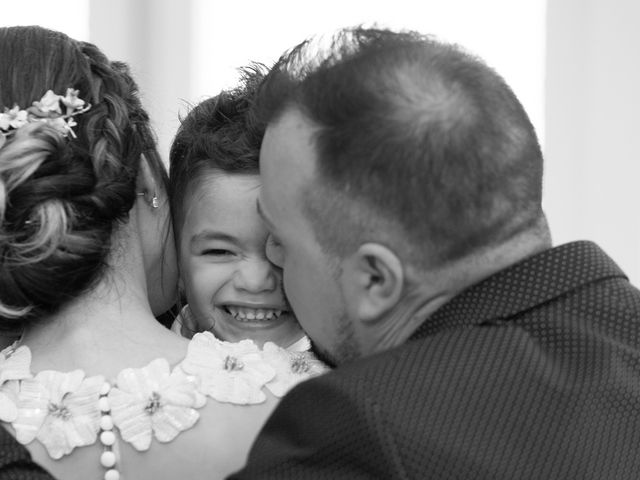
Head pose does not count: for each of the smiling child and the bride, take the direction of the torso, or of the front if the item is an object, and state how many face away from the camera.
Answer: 1

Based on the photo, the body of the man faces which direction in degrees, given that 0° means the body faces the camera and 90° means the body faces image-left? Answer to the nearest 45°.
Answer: approximately 135°

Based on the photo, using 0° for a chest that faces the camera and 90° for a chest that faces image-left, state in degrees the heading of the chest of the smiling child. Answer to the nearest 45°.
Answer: approximately 0°

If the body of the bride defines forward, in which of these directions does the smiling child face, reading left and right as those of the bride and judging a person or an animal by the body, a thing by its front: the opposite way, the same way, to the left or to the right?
the opposite way

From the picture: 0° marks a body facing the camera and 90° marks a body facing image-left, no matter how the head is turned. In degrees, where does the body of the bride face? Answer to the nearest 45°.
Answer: approximately 180°

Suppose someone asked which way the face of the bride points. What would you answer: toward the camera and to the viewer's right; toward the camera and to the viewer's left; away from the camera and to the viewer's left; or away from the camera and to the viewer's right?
away from the camera and to the viewer's right

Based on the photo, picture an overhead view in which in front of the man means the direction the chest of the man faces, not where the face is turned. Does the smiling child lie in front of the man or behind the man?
in front
